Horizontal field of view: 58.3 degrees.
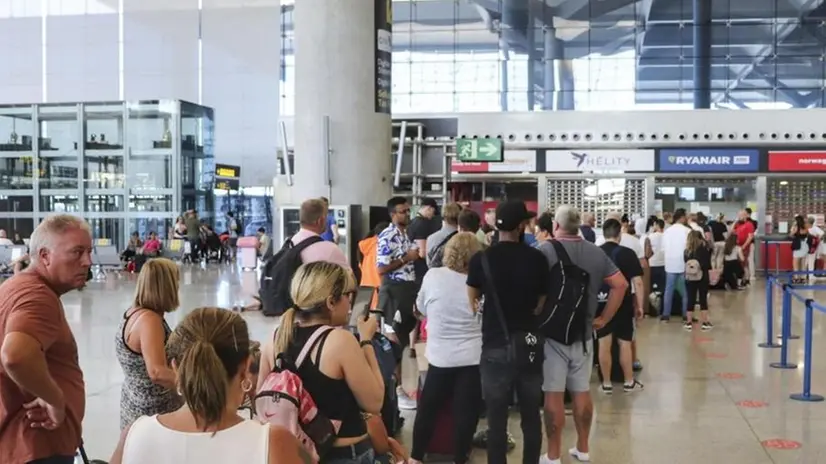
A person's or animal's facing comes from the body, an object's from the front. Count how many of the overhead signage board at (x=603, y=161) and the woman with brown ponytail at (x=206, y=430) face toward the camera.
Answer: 1

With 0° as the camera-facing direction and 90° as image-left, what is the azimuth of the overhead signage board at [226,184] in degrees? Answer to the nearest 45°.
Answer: approximately 0°

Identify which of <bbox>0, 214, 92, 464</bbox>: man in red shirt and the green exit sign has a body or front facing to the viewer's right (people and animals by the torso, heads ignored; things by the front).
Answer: the man in red shirt

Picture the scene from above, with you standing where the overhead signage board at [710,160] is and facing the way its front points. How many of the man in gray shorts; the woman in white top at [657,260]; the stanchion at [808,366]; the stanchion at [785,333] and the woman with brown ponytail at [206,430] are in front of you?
5

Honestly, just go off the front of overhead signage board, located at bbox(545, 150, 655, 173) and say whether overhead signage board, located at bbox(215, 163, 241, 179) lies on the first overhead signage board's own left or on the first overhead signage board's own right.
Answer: on the first overhead signage board's own right

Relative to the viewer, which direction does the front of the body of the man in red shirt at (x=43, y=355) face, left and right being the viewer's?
facing to the right of the viewer

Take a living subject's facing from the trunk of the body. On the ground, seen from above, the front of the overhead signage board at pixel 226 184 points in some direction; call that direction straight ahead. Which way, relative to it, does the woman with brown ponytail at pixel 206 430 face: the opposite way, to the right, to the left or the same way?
the opposite way

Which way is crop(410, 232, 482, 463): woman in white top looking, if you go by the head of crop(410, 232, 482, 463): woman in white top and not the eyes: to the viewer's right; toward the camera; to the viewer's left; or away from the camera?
away from the camera

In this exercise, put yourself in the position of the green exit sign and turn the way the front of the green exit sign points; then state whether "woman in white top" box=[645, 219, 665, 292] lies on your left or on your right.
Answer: on your left

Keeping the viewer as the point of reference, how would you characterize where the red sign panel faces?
facing the viewer

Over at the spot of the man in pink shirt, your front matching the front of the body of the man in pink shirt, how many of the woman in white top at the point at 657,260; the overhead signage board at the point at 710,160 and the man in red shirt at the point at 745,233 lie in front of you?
3

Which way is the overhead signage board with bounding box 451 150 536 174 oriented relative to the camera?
toward the camera

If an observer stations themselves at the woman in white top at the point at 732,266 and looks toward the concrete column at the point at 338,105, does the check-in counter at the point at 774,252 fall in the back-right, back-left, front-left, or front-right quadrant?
back-right
